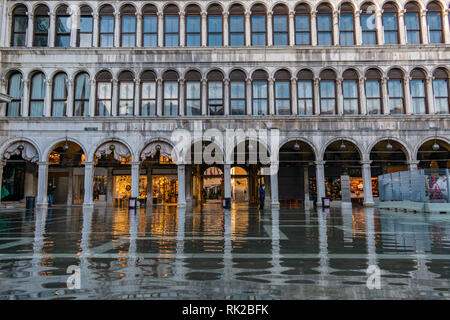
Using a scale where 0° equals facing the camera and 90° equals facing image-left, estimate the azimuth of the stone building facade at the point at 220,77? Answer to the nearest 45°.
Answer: approximately 0°

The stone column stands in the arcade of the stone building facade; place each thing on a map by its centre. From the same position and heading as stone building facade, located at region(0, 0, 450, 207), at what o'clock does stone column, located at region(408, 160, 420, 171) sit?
The stone column is roughly at 9 o'clock from the stone building facade.
